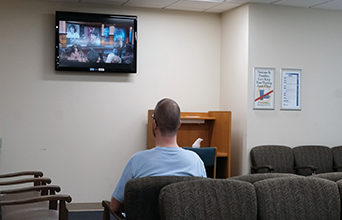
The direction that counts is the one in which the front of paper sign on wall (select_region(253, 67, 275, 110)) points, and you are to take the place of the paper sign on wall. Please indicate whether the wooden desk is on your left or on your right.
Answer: on your right

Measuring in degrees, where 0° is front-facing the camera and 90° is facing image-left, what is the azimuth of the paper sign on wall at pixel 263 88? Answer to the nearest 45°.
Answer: approximately 0°

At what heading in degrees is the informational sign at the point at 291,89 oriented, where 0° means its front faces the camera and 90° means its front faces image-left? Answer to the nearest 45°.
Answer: approximately 0°

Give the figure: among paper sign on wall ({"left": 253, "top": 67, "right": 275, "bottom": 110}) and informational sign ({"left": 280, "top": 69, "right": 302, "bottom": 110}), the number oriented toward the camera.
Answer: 2

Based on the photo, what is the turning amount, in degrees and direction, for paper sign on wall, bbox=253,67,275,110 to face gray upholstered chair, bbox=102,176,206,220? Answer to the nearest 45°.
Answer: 0° — it already faces it
